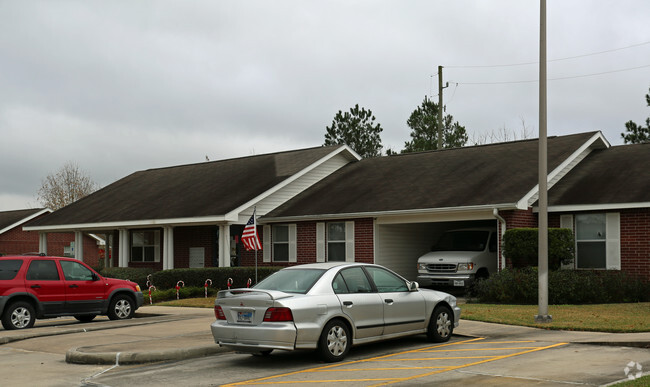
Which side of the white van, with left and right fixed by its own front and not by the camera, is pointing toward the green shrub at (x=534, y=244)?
left

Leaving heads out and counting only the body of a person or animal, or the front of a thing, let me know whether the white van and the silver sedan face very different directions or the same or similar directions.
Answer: very different directions

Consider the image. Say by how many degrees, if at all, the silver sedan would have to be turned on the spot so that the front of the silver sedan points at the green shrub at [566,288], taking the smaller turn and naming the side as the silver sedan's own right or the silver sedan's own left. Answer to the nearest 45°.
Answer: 0° — it already faces it

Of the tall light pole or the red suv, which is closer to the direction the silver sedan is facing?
the tall light pole

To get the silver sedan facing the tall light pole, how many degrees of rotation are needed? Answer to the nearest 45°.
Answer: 0° — it already faces it

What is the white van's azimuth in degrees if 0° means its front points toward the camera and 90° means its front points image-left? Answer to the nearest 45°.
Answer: approximately 45°

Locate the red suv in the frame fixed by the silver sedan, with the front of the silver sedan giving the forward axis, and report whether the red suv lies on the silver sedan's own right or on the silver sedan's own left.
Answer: on the silver sedan's own left

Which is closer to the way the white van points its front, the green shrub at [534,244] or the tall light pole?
the tall light pole

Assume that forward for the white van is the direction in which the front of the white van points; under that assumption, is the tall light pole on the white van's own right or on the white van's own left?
on the white van's own left

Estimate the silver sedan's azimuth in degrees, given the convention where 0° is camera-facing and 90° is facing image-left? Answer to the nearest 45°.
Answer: approximately 225°

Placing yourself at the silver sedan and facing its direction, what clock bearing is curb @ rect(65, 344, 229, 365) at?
The curb is roughly at 8 o'clock from the silver sedan.

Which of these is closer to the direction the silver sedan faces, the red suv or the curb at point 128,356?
the red suv
